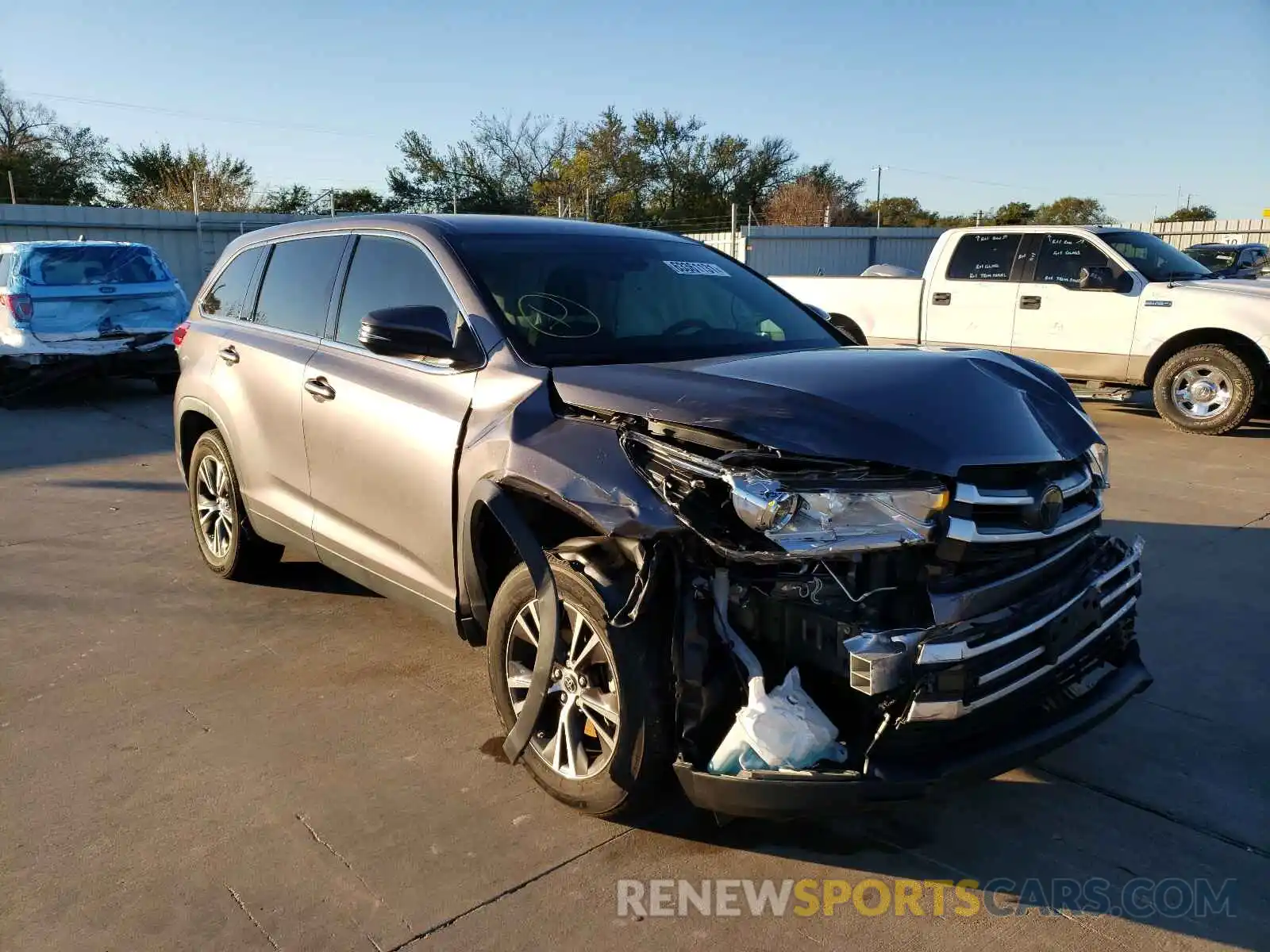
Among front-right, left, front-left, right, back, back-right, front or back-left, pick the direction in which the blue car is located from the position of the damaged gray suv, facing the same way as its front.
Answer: back

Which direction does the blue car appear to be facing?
away from the camera

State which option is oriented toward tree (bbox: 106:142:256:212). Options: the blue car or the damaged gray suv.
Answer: the blue car

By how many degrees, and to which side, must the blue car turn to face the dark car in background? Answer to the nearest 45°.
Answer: approximately 90° to its right

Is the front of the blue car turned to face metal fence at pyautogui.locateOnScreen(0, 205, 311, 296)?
yes

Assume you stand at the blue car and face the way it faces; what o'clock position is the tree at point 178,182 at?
The tree is roughly at 12 o'clock from the blue car.

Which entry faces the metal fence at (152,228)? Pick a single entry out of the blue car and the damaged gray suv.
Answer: the blue car

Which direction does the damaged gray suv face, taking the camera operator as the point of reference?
facing the viewer and to the right of the viewer

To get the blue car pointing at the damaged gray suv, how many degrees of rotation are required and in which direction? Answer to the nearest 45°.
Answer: approximately 180°

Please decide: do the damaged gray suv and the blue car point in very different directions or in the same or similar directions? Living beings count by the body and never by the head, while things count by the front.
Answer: very different directions

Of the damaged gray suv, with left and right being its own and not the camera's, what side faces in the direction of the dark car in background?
left

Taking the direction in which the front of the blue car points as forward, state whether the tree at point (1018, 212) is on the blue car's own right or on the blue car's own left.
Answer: on the blue car's own right

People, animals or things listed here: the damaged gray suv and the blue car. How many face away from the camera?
1

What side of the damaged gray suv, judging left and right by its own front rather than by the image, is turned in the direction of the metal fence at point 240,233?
back

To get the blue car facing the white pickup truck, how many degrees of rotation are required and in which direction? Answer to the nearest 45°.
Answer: approximately 135° to its right

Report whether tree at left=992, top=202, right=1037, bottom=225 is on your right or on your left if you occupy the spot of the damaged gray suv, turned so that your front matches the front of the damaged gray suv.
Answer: on your left

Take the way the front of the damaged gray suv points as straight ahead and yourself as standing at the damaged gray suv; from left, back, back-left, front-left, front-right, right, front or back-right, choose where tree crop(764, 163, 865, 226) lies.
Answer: back-left

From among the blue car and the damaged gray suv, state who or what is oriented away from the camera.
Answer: the blue car
